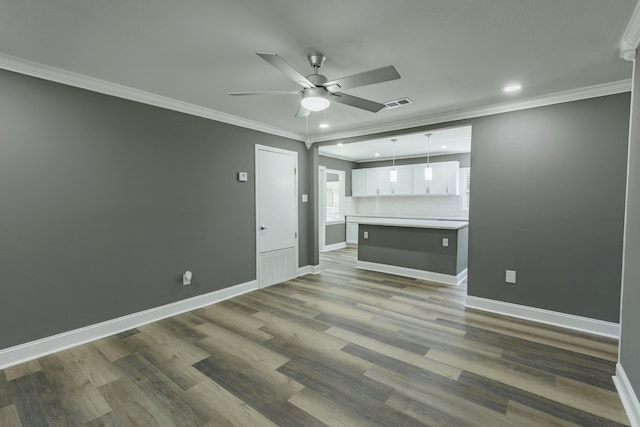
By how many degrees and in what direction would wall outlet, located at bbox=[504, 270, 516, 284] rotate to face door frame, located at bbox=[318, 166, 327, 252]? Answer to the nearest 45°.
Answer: approximately 135° to its right

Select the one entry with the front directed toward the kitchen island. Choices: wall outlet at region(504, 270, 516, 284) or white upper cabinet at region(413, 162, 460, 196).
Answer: the white upper cabinet

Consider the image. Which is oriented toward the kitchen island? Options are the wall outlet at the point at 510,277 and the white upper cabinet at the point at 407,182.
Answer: the white upper cabinet

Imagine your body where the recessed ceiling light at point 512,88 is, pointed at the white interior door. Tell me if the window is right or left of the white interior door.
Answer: right

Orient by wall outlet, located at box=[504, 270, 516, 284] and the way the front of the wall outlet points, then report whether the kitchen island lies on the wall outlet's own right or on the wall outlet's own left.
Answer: on the wall outlet's own right

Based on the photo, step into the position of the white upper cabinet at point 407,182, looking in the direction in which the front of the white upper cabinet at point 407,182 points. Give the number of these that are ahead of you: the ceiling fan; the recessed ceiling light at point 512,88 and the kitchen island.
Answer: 3

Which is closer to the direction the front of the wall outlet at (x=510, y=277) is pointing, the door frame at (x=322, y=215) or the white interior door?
the white interior door

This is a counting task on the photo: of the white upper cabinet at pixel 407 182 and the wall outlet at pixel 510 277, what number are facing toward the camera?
2

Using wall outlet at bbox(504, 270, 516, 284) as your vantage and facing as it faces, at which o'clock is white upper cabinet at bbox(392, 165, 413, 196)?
The white upper cabinet is roughly at 5 o'clock from the wall outlet.

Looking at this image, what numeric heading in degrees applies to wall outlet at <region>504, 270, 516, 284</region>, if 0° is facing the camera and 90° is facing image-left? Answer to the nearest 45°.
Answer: approximately 0°

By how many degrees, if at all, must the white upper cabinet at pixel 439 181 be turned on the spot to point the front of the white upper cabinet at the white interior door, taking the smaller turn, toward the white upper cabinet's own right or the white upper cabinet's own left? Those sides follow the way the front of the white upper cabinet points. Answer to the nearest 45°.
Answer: approximately 45° to the white upper cabinet's own right
